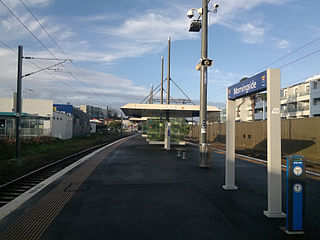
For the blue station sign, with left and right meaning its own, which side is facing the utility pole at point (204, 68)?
right

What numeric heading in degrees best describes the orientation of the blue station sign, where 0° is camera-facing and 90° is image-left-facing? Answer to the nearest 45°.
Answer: approximately 45°

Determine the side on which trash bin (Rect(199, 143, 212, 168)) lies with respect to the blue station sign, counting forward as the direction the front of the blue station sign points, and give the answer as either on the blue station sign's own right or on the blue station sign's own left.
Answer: on the blue station sign's own right

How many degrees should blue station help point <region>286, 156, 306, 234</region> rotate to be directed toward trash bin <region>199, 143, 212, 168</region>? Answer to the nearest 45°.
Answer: approximately 135° to its right

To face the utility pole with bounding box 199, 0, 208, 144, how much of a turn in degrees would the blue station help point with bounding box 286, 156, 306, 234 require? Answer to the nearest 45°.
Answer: approximately 135° to its right

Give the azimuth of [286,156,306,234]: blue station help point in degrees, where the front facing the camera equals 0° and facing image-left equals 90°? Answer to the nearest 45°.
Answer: approximately 0°
